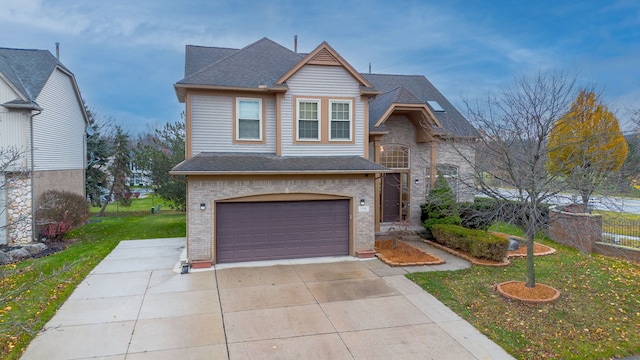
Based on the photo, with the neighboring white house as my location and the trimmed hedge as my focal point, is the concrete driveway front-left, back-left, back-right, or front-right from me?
front-right

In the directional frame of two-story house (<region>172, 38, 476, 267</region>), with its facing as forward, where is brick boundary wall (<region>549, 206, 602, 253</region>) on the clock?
The brick boundary wall is roughly at 9 o'clock from the two-story house.

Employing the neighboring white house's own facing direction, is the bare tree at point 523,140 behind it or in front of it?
in front

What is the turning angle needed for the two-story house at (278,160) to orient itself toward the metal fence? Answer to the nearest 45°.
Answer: approximately 90° to its left

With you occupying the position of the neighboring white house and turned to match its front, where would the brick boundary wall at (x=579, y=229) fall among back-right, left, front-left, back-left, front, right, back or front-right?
front-left

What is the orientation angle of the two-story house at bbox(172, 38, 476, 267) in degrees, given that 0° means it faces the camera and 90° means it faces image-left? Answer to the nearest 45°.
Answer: approximately 0°

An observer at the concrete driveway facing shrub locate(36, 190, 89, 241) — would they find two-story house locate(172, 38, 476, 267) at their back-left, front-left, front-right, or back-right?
front-right

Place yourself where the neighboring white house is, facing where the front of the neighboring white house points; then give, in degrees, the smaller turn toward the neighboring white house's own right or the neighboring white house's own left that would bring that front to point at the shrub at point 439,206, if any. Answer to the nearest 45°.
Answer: approximately 45° to the neighboring white house's own left

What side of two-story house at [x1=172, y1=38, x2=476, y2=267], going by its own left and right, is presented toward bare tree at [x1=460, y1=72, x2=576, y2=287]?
left

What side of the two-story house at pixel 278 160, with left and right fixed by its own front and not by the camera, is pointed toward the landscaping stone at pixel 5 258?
right

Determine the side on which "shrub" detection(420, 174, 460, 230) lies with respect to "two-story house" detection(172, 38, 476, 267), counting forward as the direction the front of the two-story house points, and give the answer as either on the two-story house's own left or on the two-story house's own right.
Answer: on the two-story house's own left

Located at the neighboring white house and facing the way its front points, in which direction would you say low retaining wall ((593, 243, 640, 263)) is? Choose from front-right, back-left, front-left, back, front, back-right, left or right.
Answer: front-left

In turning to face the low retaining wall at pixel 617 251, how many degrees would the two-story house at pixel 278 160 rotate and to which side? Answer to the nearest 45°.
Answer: approximately 90° to its left

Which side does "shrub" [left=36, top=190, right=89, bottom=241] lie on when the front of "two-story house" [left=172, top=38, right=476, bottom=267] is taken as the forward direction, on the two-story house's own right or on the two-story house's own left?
on the two-story house's own right

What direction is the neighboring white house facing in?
toward the camera

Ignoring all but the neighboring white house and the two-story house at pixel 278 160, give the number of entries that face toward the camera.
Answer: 2
